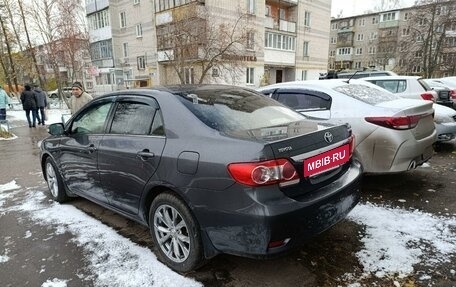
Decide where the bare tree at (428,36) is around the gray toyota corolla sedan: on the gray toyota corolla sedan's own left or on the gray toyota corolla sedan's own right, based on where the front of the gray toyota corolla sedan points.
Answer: on the gray toyota corolla sedan's own right

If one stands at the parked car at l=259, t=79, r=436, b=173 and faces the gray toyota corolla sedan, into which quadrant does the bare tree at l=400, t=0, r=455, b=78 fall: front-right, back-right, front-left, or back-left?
back-right

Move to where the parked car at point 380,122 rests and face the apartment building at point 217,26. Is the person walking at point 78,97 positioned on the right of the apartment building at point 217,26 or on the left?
left

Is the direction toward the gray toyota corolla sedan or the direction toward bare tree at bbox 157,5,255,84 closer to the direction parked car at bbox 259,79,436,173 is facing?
the bare tree

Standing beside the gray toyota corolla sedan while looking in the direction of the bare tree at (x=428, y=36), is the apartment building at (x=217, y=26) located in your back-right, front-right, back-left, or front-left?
front-left

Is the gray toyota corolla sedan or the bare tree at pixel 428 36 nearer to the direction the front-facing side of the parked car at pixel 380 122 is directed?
the bare tree

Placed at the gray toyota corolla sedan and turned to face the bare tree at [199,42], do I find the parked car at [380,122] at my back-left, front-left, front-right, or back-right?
front-right

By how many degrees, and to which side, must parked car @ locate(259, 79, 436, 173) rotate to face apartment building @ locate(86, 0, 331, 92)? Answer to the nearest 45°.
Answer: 0° — it already faces it

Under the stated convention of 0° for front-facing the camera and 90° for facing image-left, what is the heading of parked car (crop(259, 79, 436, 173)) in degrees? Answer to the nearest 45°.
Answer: approximately 135°

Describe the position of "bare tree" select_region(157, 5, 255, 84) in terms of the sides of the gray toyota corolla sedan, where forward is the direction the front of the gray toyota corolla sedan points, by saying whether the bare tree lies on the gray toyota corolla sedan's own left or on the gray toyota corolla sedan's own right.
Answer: on the gray toyota corolla sedan's own right

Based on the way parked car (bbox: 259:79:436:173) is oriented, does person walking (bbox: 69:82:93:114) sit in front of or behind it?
in front

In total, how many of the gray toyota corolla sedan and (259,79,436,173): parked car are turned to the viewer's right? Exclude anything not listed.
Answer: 0

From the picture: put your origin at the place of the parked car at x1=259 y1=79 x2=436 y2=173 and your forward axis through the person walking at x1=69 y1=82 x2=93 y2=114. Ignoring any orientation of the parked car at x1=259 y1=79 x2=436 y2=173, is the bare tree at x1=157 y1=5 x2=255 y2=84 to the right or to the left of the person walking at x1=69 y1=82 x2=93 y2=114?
right

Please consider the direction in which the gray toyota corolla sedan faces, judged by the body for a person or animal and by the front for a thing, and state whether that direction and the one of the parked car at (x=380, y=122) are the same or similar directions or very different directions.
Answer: same or similar directions

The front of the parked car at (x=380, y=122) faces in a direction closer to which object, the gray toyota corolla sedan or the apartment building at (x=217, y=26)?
the apartment building

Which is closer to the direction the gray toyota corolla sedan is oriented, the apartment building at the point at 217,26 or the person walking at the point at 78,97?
the person walking

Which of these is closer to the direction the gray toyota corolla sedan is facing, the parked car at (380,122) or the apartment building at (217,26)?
the apartment building

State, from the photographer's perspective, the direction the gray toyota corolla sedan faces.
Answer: facing away from the viewer and to the left of the viewer

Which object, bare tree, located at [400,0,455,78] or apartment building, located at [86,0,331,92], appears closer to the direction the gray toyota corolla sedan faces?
the apartment building

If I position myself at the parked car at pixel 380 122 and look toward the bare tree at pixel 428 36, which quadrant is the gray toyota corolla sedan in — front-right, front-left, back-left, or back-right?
back-left
